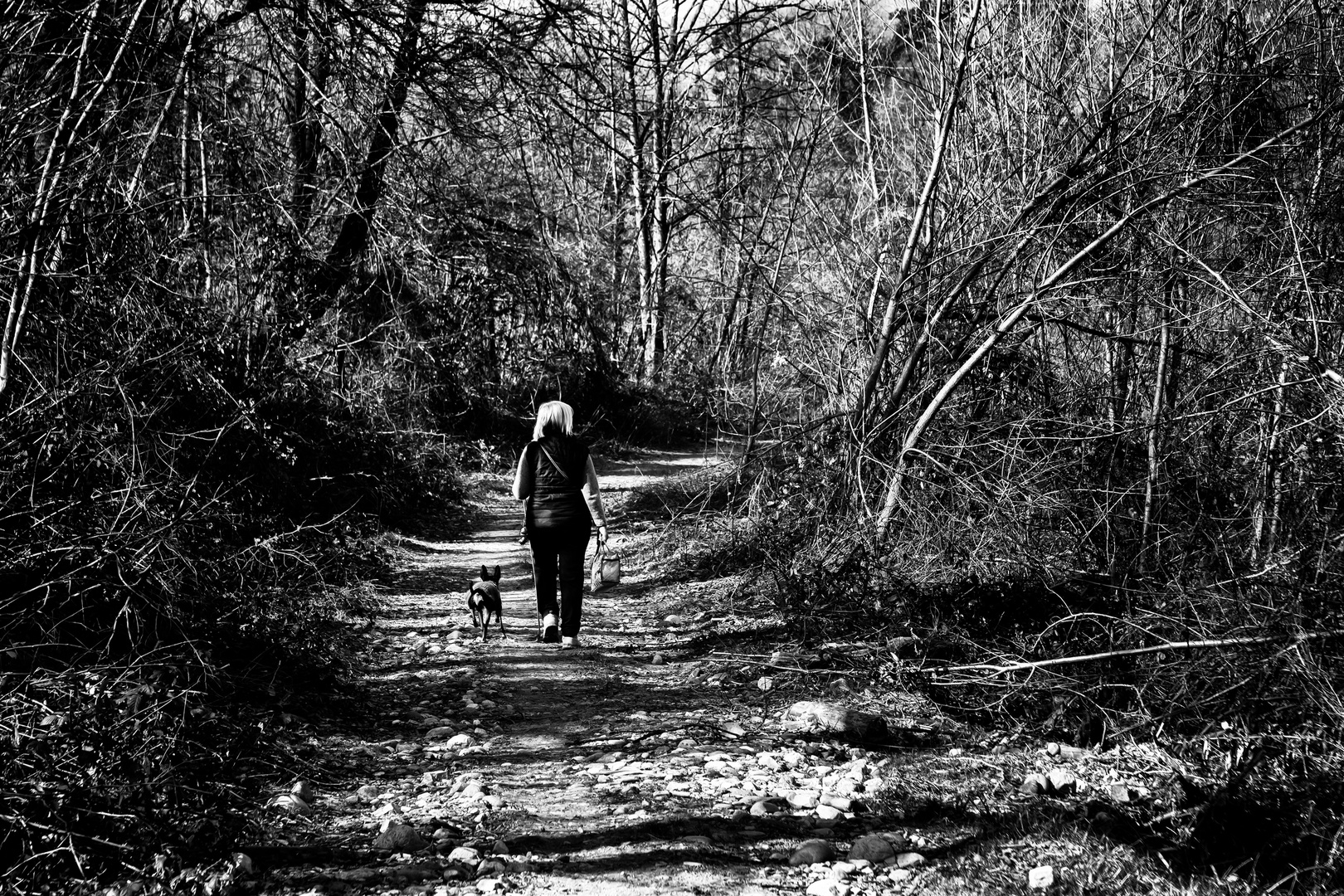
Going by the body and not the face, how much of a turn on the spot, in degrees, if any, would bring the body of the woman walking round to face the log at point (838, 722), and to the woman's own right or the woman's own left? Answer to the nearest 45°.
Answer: approximately 135° to the woman's own right

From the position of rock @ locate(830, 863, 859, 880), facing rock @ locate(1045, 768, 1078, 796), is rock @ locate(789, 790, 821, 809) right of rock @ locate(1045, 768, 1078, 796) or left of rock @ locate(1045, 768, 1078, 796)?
left

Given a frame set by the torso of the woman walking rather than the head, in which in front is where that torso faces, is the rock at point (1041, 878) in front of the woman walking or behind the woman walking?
behind

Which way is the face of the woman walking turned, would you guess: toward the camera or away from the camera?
away from the camera

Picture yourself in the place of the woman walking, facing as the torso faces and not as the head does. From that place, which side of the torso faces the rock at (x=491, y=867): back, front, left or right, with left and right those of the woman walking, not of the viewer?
back

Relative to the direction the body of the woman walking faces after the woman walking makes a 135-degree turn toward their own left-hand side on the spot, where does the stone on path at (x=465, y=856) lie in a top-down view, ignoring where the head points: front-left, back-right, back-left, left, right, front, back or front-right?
front-left

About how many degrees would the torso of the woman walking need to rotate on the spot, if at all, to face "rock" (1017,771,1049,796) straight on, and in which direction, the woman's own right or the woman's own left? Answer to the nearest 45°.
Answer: approximately 135° to the woman's own right

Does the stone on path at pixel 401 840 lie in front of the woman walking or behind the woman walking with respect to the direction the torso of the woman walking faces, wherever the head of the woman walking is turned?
behind

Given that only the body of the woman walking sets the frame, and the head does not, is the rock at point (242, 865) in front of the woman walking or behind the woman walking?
behind

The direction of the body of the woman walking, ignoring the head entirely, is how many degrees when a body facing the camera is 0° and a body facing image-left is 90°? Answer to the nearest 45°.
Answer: approximately 180°

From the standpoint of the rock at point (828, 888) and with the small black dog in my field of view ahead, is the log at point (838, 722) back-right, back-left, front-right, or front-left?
front-right
